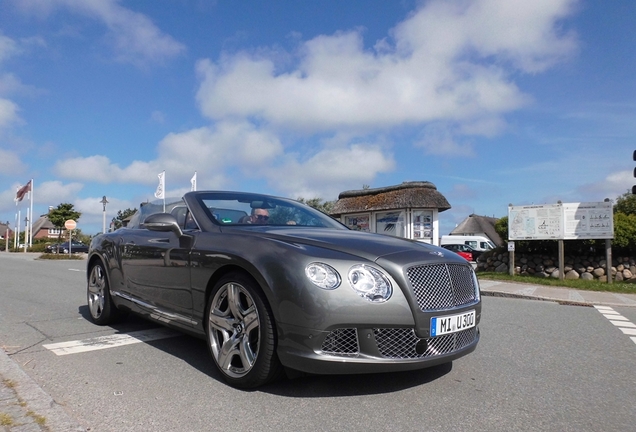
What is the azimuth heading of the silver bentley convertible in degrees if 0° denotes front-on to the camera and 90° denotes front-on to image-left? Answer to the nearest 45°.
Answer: approximately 315°

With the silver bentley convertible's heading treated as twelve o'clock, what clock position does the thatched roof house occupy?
The thatched roof house is roughly at 8 o'clock from the silver bentley convertible.

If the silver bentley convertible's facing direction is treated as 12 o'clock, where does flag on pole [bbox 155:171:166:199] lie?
The flag on pole is roughly at 7 o'clock from the silver bentley convertible.

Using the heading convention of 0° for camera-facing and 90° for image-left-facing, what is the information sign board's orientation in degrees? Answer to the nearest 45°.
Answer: approximately 0°

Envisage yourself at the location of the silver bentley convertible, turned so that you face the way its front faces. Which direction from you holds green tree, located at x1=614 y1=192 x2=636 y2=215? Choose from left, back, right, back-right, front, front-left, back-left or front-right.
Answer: left

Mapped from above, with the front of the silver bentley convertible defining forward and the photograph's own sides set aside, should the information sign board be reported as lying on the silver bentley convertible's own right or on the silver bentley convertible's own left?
on the silver bentley convertible's own left

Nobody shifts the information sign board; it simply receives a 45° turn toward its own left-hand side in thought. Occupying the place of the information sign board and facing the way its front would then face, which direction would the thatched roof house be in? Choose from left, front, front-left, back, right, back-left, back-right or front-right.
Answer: back

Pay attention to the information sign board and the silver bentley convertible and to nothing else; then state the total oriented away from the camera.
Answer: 0

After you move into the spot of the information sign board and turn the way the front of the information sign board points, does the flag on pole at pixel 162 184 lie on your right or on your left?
on your right
